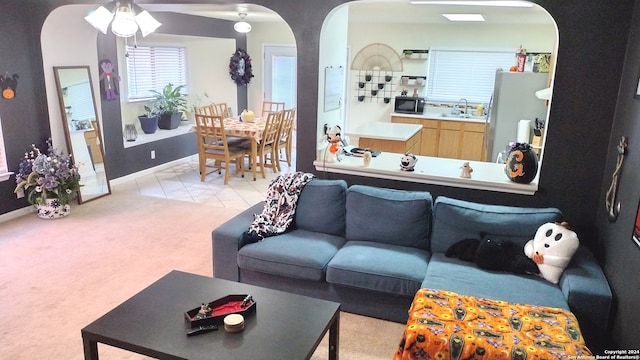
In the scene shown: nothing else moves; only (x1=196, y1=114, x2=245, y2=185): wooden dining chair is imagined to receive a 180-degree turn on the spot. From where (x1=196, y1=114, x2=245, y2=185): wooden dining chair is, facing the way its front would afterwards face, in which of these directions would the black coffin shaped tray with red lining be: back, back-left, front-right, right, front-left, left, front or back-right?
front-left

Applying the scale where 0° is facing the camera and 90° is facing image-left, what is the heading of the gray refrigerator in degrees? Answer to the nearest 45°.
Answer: approximately 90°

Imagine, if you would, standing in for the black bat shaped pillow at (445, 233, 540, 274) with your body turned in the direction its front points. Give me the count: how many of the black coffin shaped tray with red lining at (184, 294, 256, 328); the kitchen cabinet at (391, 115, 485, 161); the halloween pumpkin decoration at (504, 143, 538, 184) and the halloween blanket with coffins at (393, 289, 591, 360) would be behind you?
2

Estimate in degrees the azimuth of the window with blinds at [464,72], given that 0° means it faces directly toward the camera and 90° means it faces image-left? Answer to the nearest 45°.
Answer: approximately 0°

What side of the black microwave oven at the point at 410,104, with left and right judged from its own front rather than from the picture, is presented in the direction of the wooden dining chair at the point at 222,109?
right

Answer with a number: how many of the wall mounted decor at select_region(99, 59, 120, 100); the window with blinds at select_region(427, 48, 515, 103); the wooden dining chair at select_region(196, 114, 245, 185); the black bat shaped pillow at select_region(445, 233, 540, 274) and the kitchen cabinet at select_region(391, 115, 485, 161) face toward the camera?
4

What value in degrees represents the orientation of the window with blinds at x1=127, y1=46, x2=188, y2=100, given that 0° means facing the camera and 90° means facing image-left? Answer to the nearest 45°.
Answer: approximately 0°

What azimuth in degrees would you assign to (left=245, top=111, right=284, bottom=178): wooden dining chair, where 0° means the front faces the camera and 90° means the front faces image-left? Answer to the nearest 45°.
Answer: approximately 135°
